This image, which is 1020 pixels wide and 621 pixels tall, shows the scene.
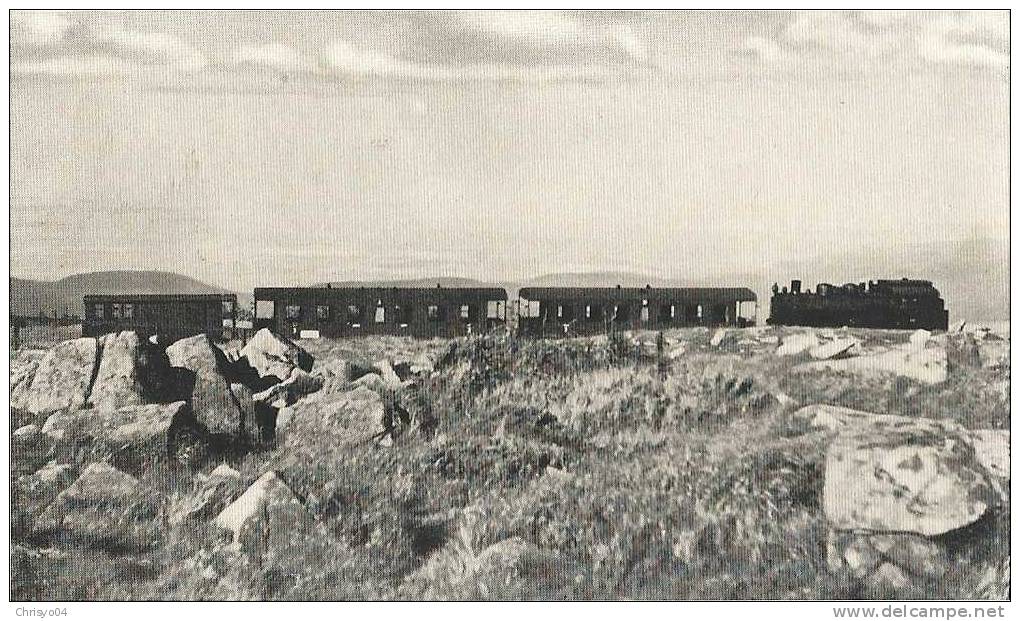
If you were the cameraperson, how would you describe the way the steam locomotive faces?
facing to the left of the viewer
